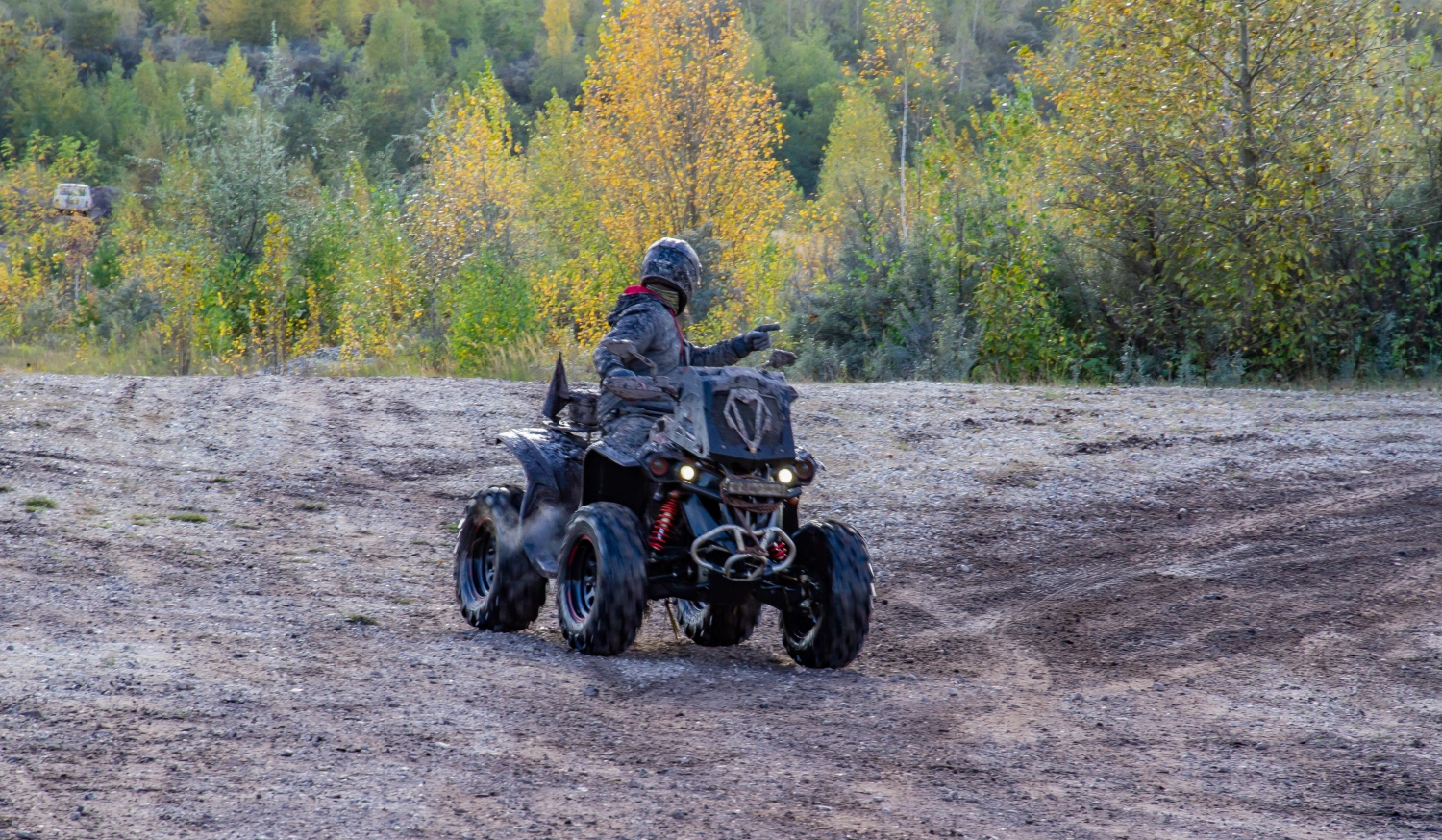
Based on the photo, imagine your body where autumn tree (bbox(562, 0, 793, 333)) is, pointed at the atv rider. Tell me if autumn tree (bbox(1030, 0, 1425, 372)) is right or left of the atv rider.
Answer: left

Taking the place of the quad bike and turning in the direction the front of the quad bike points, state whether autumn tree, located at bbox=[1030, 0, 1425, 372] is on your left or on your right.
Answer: on your left

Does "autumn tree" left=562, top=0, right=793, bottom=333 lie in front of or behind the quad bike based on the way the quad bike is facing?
behind

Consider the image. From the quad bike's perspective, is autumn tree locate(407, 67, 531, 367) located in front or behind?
behind

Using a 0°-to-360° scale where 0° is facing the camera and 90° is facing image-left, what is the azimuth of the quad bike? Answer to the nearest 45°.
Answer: approximately 315°

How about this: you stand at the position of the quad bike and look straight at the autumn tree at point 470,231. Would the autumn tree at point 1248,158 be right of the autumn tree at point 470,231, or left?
right
